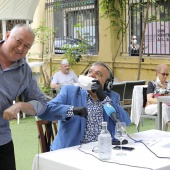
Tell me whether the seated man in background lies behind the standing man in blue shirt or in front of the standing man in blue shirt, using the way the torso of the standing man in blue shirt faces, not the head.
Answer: behind

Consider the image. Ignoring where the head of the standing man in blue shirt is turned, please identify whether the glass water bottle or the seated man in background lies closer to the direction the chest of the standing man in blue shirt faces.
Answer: the glass water bottle

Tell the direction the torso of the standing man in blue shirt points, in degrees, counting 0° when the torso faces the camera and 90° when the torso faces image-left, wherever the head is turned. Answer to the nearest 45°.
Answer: approximately 0°

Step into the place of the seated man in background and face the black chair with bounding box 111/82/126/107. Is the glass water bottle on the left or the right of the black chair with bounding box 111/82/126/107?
right

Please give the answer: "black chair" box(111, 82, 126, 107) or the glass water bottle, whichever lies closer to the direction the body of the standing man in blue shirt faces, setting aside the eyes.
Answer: the glass water bottle

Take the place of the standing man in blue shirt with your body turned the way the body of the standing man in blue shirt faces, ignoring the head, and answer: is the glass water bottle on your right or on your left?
on your left
